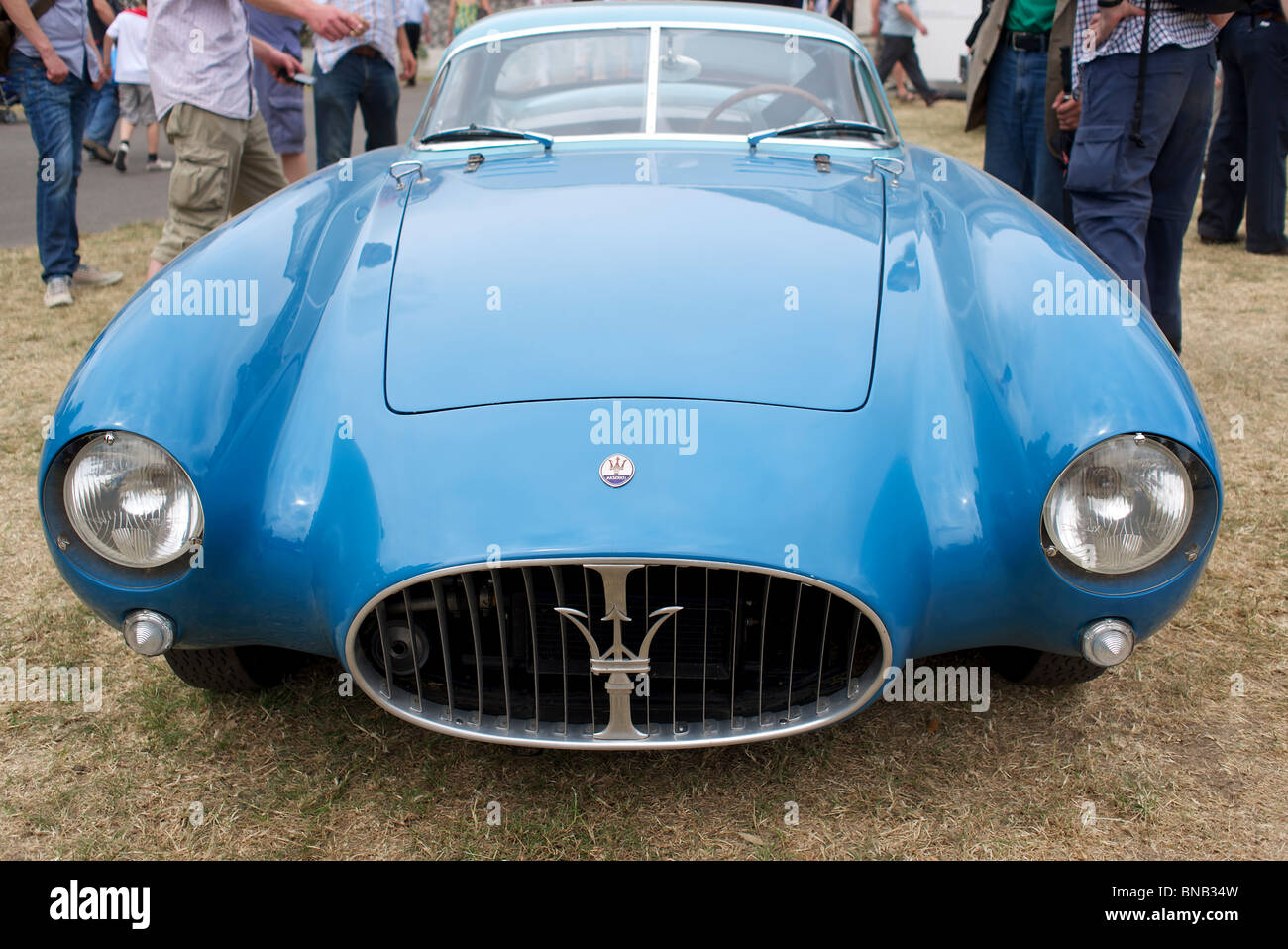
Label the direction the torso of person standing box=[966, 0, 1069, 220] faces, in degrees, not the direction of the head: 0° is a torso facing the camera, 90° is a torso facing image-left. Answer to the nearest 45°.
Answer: approximately 0°

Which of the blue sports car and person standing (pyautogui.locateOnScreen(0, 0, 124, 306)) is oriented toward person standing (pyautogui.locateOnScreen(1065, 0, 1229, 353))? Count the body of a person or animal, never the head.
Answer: person standing (pyautogui.locateOnScreen(0, 0, 124, 306))

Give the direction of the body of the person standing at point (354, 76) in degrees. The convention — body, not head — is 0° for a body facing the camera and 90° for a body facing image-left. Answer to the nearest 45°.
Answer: approximately 0°

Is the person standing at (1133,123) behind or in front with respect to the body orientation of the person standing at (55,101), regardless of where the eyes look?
in front

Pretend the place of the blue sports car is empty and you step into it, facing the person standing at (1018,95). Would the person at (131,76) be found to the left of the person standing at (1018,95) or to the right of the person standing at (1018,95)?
left

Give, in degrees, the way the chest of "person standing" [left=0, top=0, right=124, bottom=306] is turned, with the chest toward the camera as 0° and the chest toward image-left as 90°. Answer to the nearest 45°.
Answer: approximately 315°

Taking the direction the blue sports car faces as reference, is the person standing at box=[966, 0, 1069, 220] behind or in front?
behind

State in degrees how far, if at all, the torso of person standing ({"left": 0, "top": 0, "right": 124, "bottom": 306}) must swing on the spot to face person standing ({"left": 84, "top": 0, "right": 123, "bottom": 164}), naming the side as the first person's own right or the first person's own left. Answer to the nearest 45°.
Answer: approximately 135° to the first person's own left

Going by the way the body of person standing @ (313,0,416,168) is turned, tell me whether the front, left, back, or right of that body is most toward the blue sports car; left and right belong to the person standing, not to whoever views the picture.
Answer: front
